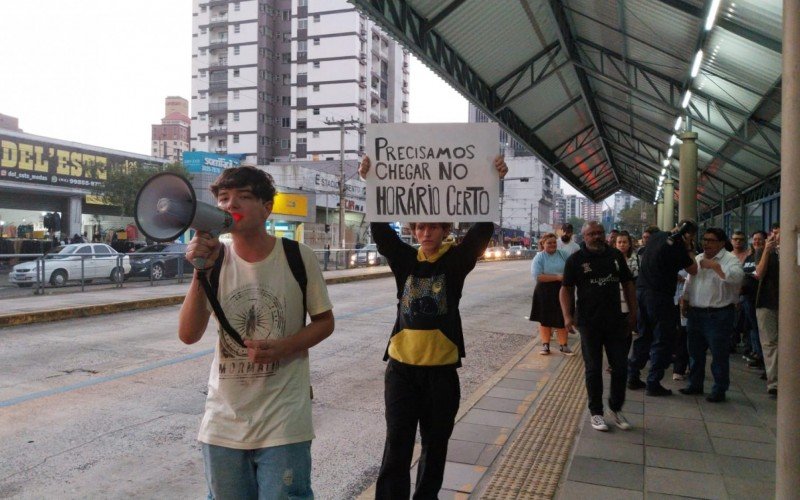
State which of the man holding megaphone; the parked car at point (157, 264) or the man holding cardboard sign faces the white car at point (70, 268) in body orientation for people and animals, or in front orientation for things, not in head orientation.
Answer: the parked car

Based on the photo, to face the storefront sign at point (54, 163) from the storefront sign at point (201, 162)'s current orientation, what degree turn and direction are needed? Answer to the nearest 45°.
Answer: approximately 90° to its right

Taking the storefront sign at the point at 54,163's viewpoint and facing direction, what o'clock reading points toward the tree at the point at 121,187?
The tree is roughly at 10 o'clock from the storefront sign.

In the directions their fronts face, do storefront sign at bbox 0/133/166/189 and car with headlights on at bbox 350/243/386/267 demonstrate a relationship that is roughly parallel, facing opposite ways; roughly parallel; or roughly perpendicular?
roughly perpendicular

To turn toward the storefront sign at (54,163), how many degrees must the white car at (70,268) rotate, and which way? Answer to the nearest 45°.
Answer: approximately 135° to its right

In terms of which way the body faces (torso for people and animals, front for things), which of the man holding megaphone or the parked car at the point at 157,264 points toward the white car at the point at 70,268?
the parked car

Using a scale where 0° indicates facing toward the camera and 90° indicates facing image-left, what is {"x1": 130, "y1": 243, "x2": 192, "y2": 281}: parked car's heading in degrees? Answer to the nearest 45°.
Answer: approximately 45°

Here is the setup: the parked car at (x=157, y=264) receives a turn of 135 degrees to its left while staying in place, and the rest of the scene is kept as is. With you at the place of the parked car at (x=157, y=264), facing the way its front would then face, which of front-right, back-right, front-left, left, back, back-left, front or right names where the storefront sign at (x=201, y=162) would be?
left

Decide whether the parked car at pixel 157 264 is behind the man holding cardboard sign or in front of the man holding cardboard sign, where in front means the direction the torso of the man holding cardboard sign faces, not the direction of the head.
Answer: behind
